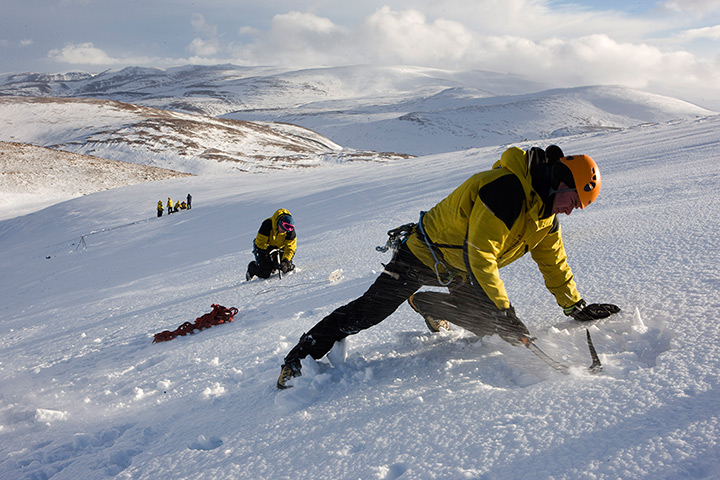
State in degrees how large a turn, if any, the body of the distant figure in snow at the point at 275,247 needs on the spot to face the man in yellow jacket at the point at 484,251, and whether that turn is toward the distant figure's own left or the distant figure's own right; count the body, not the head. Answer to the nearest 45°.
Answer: approximately 45° to the distant figure's own right

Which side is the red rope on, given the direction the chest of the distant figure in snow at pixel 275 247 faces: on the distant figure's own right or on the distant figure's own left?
on the distant figure's own right

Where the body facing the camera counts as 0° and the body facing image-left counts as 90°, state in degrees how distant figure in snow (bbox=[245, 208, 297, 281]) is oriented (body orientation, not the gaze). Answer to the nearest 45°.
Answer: approximately 315°

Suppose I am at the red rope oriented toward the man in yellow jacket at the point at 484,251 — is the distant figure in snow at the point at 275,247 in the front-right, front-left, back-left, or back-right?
back-left
